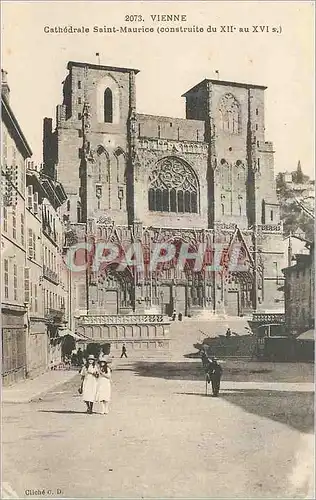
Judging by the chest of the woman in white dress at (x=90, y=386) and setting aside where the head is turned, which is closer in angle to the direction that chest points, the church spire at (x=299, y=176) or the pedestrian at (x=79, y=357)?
the church spire

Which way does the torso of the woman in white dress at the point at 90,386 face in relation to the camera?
toward the camera

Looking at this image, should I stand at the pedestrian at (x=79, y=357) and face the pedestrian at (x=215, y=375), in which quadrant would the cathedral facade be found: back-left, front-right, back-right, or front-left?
back-left

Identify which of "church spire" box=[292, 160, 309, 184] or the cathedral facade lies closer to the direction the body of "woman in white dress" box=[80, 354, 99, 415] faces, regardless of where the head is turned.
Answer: the church spire

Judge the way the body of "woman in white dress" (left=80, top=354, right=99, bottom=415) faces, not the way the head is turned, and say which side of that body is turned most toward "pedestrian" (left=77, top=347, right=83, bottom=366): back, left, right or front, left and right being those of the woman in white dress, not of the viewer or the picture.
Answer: back

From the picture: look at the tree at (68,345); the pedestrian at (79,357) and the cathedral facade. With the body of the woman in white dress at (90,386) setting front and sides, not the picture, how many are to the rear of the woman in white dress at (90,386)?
3

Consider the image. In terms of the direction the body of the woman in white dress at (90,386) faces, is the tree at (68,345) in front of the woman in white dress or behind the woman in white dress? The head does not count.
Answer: behind

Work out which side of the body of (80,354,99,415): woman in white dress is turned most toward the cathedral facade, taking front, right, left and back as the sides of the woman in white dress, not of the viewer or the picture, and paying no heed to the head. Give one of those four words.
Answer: back
